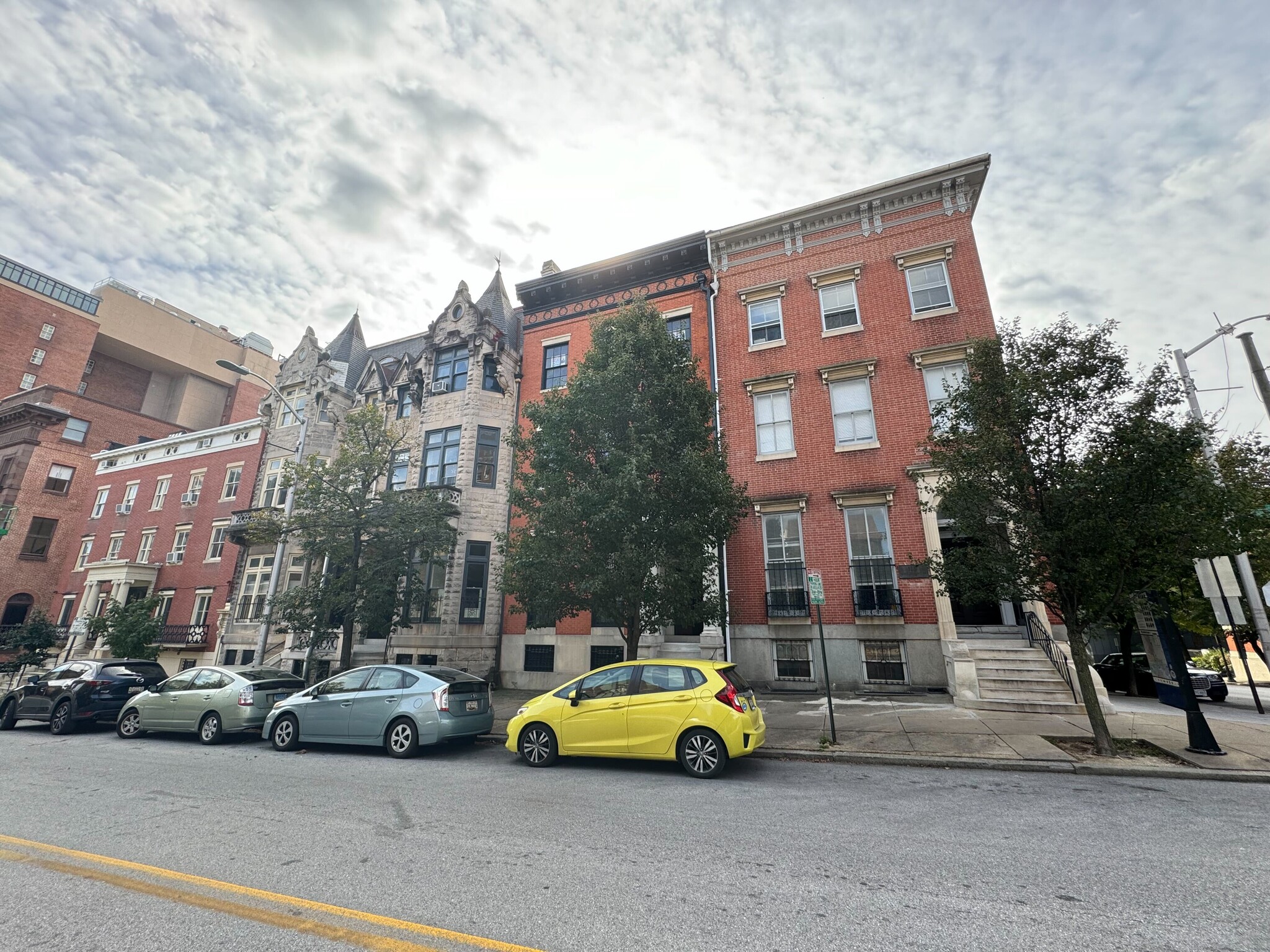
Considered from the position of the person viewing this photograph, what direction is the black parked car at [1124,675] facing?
facing the viewer and to the right of the viewer

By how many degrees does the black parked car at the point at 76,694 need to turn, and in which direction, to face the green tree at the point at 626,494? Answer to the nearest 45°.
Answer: approximately 180°

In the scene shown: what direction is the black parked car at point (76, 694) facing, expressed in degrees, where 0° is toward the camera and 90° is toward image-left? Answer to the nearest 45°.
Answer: approximately 135°

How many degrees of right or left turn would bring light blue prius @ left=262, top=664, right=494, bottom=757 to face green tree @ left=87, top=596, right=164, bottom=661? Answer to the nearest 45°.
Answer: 0° — it already faces it

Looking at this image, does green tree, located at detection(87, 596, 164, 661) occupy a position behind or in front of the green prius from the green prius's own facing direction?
in front

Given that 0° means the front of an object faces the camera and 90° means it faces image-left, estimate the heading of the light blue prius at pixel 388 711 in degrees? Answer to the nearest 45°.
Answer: approximately 135°

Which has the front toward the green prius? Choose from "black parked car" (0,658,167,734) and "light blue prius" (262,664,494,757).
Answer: the light blue prius

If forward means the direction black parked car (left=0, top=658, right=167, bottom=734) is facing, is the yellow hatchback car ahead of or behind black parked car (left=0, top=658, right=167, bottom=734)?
behind

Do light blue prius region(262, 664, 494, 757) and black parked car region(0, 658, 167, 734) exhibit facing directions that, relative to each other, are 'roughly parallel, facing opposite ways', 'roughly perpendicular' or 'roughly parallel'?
roughly parallel

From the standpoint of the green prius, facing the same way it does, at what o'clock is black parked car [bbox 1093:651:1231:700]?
The black parked car is roughly at 5 o'clock from the green prius.

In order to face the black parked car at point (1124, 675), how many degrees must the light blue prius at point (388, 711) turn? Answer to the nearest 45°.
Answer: approximately 135° to its right

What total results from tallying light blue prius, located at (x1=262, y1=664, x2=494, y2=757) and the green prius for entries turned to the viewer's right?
0

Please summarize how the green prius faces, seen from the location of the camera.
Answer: facing away from the viewer and to the left of the viewer

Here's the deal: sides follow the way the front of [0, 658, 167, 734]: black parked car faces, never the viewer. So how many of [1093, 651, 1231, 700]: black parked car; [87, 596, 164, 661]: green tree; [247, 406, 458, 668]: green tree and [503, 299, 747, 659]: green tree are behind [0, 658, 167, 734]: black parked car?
3

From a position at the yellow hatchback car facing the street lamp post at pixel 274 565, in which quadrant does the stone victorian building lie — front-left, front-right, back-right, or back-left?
front-right

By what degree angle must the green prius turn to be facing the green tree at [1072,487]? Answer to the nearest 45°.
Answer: approximately 180°
